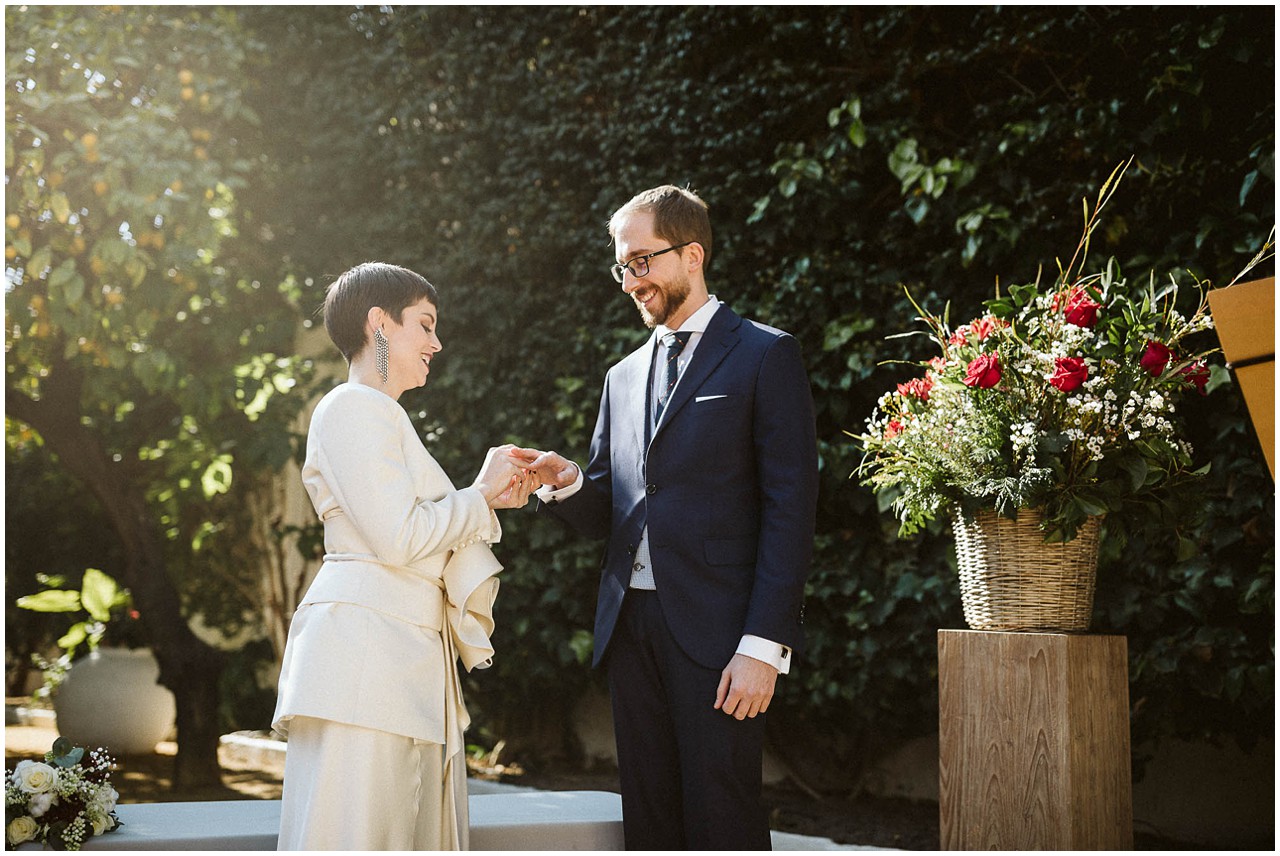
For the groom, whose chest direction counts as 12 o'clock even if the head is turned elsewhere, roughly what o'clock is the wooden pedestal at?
The wooden pedestal is roughly at 7 o'clock from the groom.

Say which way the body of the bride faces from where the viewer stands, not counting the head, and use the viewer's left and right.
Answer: facing to the right of the viewer

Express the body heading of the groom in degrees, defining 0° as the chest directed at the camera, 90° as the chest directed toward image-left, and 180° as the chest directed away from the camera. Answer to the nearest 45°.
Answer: approximately 45°

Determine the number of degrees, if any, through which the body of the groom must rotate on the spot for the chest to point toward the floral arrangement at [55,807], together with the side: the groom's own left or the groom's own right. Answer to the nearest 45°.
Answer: approximately 45° to the groom's own right

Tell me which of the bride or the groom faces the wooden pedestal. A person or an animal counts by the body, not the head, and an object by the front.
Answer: the bride

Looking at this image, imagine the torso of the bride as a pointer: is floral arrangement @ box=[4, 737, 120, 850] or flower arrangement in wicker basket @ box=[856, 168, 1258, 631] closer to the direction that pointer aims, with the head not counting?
the flower arrangement in wicker basket

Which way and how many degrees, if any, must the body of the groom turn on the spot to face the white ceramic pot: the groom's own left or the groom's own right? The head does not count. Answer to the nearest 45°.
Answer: approximately 90° to the groom's own right

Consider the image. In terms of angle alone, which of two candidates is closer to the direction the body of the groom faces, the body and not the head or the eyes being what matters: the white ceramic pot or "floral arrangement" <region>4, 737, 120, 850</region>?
the floral arrangement

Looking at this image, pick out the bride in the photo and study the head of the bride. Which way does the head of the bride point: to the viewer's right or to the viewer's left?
to the viewer's right

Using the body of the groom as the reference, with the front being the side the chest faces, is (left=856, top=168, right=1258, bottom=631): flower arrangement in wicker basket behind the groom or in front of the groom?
behind

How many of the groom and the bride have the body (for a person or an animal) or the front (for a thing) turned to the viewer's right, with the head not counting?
1
